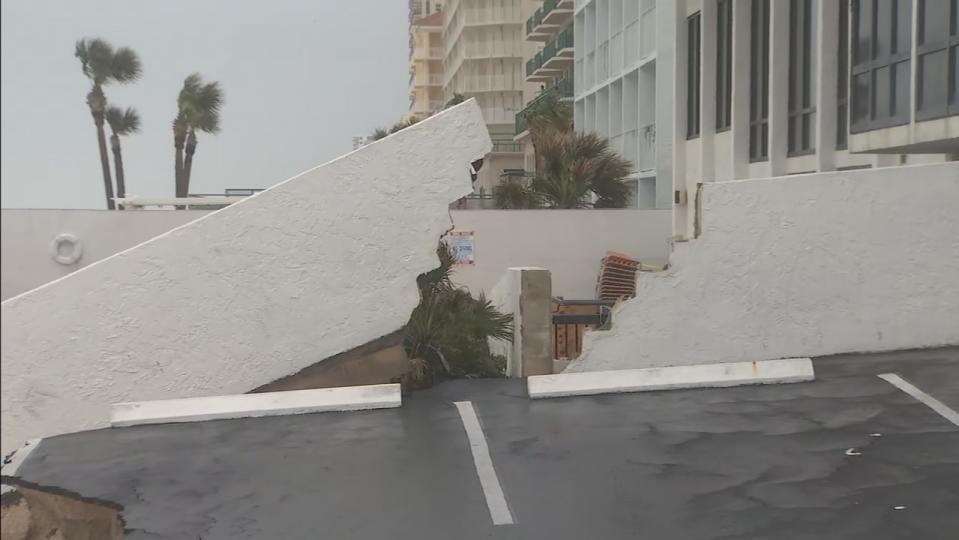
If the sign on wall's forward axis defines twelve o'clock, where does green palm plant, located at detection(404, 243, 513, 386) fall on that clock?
The green palm plant is roughly at 12 o'clock from the sign on wall.

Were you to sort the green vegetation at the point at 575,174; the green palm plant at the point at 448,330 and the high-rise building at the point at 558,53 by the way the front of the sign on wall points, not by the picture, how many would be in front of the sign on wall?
1

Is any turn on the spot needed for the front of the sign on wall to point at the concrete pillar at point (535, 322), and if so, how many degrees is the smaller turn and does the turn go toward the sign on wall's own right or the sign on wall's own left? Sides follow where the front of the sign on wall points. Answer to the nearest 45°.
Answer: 0° — it already faces it

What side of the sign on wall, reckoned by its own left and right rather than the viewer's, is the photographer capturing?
front

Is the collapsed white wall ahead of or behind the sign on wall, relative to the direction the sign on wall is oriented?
ahead

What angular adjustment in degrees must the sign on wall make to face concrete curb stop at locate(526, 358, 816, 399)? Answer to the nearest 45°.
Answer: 0° — it already faces it

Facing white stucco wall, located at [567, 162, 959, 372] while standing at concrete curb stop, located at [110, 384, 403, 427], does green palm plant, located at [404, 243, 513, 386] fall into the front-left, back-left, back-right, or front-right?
front-left

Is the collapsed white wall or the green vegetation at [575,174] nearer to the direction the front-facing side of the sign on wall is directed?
the collapsed white wall

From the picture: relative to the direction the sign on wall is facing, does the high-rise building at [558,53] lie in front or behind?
behind
